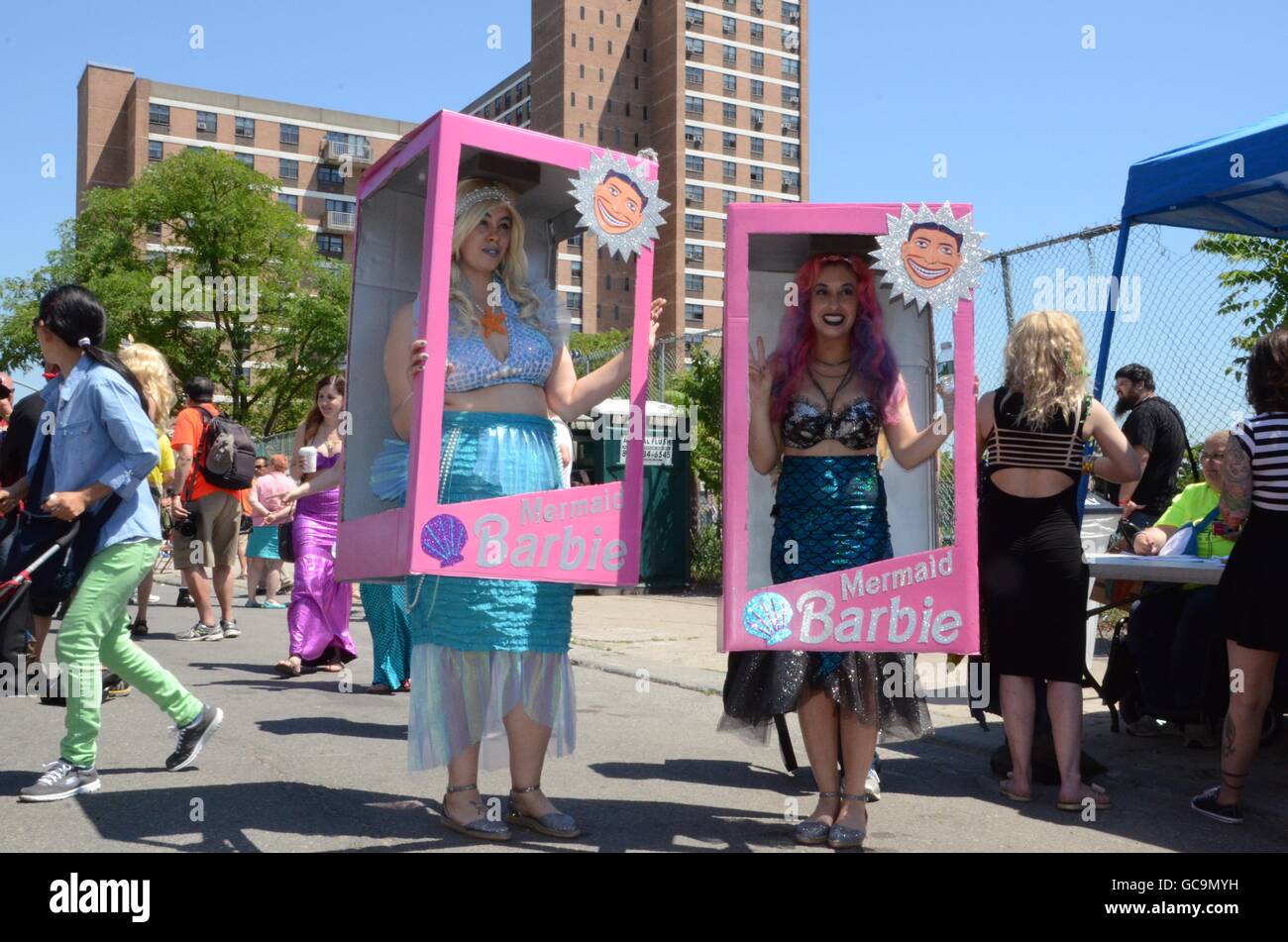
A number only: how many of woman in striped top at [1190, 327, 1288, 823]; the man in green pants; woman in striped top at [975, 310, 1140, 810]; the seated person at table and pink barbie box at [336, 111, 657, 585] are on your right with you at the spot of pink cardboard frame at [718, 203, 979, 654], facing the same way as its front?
2

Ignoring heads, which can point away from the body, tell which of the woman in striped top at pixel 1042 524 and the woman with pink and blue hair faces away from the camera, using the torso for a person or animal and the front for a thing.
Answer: the woman in striped top

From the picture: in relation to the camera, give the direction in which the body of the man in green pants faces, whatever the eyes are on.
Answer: to the viewer's left

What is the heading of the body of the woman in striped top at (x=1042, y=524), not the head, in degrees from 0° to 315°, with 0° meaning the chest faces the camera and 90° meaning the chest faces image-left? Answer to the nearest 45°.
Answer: approximately 180°

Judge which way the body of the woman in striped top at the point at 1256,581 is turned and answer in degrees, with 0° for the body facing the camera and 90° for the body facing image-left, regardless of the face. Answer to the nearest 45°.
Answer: approximately 135°

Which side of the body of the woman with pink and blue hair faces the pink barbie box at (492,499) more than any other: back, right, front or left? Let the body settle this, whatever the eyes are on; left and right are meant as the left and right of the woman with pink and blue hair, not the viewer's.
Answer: right

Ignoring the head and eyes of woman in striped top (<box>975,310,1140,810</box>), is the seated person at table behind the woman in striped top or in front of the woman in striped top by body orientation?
in front

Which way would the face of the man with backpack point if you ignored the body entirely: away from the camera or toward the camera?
away from the camera

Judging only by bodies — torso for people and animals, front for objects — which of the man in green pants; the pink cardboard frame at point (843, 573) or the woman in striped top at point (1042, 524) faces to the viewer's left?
the man in green pants

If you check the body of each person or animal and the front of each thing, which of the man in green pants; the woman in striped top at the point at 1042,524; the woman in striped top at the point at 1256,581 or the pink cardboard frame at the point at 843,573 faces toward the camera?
the pink cardboard frame

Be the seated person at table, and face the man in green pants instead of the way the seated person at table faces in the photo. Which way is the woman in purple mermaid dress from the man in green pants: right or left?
right

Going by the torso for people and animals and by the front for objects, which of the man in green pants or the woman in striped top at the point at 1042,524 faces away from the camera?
the woman in striped top

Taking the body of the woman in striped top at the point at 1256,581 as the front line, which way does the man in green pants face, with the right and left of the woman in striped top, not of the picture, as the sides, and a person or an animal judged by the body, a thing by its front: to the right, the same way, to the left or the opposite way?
to the left

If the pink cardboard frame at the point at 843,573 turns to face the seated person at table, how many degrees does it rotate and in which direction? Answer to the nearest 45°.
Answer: approximately 135° to its left

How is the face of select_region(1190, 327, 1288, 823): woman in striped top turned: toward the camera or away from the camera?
away from the camera
